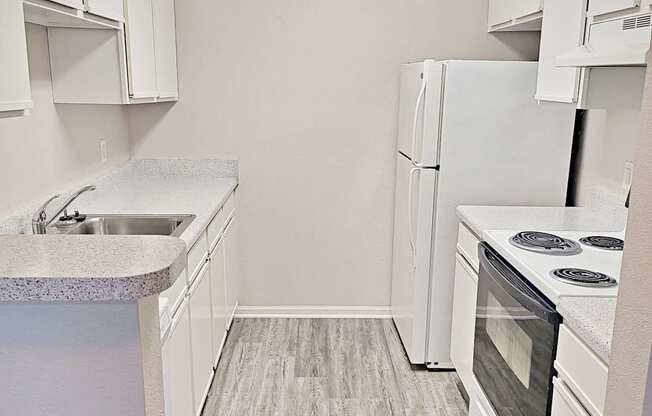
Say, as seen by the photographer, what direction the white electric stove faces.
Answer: facing the viewer and to the left of the viewer

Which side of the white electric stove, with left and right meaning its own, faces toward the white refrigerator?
right

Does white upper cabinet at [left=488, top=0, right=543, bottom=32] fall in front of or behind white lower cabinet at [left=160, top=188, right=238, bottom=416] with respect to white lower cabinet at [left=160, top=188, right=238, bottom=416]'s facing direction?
in front

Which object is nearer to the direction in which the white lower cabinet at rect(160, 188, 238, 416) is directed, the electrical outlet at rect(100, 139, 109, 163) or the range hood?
the range hood

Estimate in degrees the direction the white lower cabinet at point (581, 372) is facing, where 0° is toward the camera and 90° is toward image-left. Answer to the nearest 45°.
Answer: approximately 45°

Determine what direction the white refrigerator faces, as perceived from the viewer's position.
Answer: facing to the left of the viewer

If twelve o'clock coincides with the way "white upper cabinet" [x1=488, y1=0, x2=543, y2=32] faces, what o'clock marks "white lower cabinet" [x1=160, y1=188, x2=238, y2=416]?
The white lower cabinet is roughly at 12 o'clock from the white upper cabinet.

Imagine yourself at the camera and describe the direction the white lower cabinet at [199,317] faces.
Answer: facing to the right of the viewer

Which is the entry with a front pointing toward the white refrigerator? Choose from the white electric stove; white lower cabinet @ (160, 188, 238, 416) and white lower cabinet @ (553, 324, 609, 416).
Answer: white lower cabinet @ (160, 188, 238, 416)
